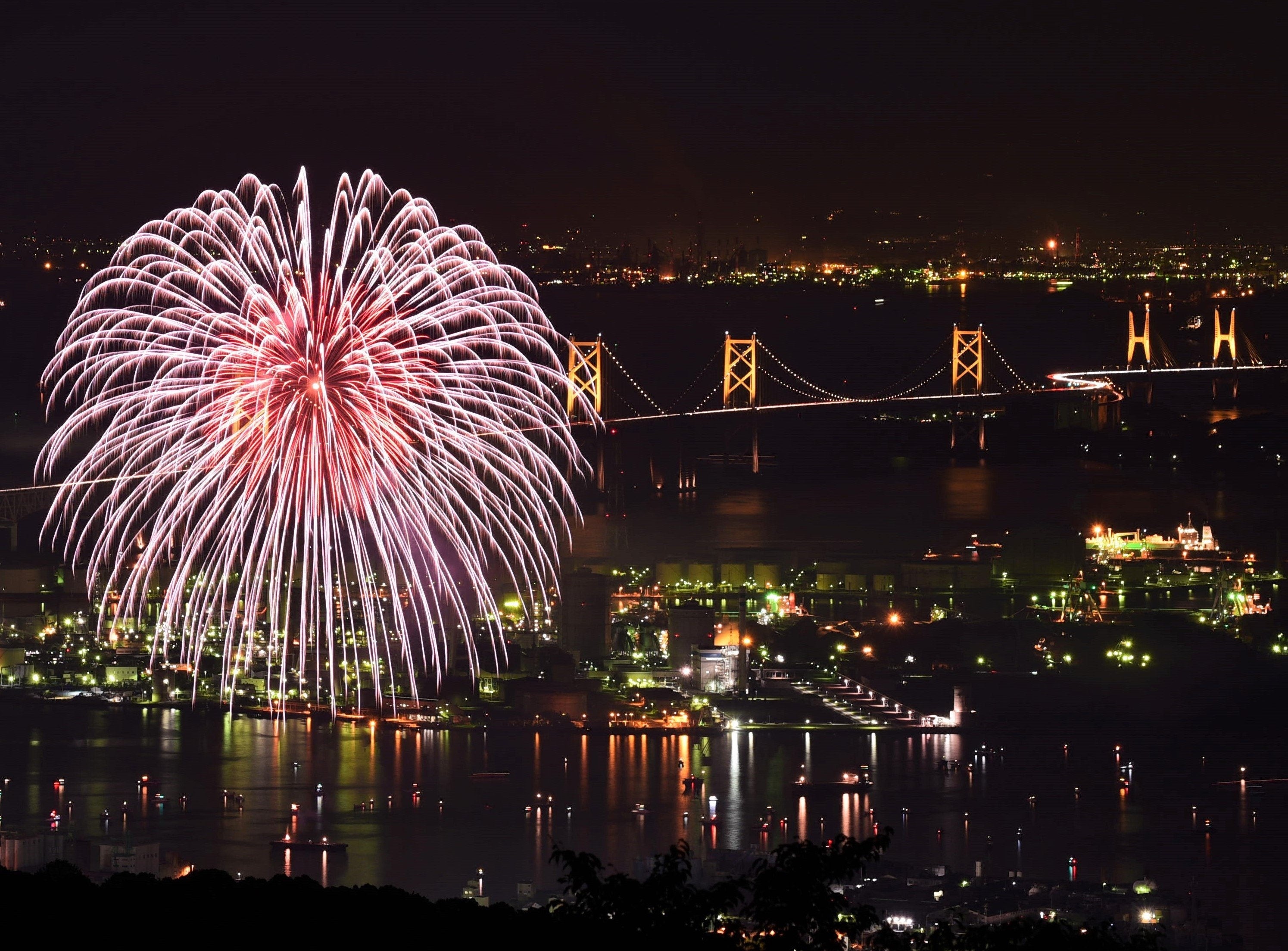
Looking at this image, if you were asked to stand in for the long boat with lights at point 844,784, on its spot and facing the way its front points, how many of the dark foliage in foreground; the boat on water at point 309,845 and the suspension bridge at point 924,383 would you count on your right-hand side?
1

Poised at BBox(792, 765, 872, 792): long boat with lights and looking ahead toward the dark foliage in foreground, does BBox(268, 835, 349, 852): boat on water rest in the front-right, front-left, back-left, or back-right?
front-right

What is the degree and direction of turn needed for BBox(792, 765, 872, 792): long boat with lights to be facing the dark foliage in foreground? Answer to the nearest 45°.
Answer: approximately 90° to its left

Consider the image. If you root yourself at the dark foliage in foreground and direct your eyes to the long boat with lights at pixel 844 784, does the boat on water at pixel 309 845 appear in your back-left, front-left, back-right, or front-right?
front-left

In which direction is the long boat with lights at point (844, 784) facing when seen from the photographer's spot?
facing to the left of the viewer

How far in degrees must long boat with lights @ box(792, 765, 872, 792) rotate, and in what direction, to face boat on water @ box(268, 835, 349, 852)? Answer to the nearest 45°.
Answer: approximately 45° to its left

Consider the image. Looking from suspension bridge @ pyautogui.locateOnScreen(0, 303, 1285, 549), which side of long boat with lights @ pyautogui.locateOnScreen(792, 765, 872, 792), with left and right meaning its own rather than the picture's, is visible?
right
